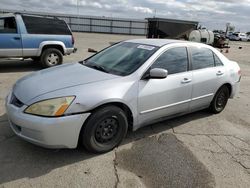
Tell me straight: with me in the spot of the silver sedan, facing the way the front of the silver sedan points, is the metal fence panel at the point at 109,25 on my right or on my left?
on my right

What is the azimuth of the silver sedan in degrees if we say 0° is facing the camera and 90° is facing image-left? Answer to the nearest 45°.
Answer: approximately 45°
